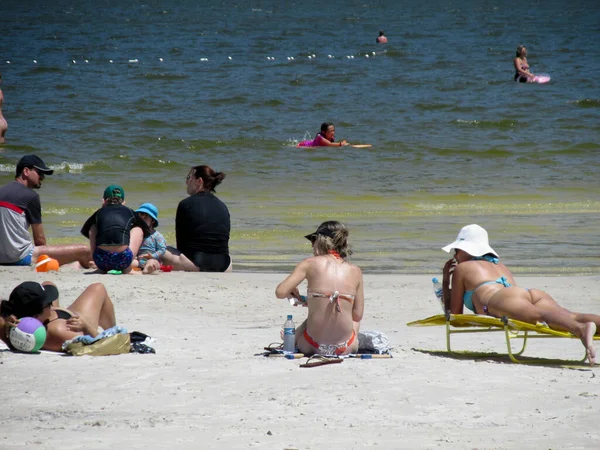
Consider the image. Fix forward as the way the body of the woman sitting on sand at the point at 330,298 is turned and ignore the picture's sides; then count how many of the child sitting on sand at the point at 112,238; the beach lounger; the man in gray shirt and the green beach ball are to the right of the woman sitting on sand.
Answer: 1

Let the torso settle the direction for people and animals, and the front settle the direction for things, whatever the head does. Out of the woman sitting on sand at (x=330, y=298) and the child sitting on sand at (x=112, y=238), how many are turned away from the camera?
2

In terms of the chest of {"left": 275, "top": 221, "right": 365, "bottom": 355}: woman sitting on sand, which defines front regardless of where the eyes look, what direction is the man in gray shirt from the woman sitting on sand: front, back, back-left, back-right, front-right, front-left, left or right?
front-left

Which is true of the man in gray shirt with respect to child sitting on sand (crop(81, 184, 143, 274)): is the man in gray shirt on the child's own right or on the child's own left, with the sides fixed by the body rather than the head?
on the child's own left

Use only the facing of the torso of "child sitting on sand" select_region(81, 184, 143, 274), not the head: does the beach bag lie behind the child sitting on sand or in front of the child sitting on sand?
behind

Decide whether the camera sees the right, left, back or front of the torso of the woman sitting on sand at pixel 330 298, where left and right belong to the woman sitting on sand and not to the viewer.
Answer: back

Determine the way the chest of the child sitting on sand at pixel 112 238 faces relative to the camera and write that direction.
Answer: away from the camera

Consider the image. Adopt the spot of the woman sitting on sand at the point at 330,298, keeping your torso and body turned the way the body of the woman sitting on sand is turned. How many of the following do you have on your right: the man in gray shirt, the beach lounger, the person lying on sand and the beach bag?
1

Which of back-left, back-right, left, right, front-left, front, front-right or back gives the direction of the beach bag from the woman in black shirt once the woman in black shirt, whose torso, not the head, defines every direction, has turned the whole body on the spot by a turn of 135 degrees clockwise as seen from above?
right

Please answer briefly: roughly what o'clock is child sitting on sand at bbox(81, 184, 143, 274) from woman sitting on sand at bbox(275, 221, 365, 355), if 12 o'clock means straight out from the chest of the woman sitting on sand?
The child sitting on sand is roughly at 11 o'clock from the woman sitting on sand.

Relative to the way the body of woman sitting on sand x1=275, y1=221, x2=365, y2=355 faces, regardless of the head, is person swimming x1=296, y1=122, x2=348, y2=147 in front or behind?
in front

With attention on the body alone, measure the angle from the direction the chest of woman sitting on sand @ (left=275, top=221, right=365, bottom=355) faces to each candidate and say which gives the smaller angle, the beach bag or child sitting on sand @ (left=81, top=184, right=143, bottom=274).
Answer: the child sitting on sand

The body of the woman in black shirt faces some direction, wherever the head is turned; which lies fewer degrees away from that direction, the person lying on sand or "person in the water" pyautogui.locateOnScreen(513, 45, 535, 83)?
the person in the water

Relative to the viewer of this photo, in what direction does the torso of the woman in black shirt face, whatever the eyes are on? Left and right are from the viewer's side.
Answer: facing away from the viewer and to the left of the viewer
